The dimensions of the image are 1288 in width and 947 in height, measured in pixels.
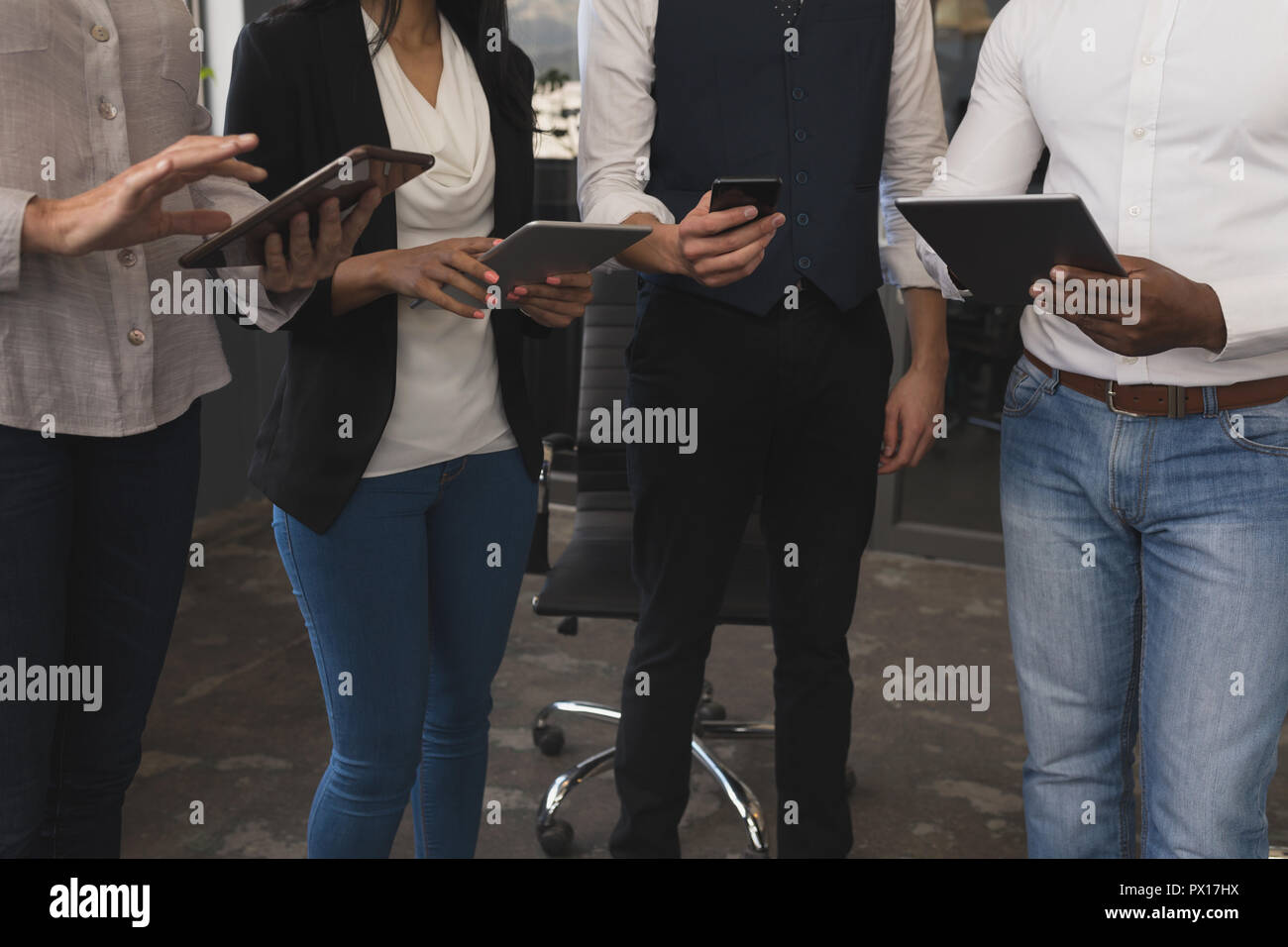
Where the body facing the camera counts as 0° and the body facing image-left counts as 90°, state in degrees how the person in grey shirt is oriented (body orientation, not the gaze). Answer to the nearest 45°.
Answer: approximately 315°

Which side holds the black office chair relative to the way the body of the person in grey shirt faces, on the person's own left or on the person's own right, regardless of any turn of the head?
on the person's own left

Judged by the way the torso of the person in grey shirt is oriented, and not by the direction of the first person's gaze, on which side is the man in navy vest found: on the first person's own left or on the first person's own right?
on the first person's own left

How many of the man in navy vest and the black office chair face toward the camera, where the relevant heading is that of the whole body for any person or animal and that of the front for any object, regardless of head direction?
2

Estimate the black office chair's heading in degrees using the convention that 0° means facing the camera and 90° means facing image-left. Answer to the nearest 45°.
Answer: approximately 0°

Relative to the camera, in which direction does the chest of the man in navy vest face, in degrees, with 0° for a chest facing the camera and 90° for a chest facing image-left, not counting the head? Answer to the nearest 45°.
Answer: approximately 0°
